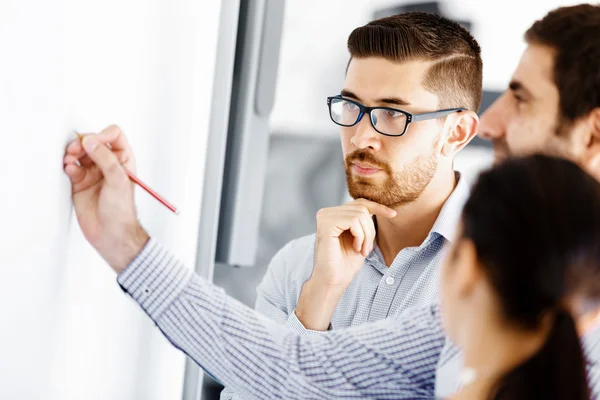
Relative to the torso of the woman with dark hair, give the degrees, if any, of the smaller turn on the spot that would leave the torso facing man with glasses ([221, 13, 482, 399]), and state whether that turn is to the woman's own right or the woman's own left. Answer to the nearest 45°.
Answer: approximately 45° to the woman's own right

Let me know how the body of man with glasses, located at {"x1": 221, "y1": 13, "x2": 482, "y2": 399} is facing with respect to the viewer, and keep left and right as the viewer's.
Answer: facing the viewer and to the left of the viewer

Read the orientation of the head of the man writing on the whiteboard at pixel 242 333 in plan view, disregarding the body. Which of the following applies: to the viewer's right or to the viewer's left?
to the viewer's left

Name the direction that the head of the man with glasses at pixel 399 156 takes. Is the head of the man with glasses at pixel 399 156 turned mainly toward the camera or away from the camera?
toward the camera

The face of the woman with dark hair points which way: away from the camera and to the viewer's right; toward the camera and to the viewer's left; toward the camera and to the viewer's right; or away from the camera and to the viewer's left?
away from the camera and to the viewer's left

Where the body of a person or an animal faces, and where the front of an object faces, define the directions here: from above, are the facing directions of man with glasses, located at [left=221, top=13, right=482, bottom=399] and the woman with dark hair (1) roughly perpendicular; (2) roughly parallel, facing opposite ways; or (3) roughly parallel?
roughly perpendicular

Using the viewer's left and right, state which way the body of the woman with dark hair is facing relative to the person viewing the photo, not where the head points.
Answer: facing away from the viewer and to the left of the viewer
